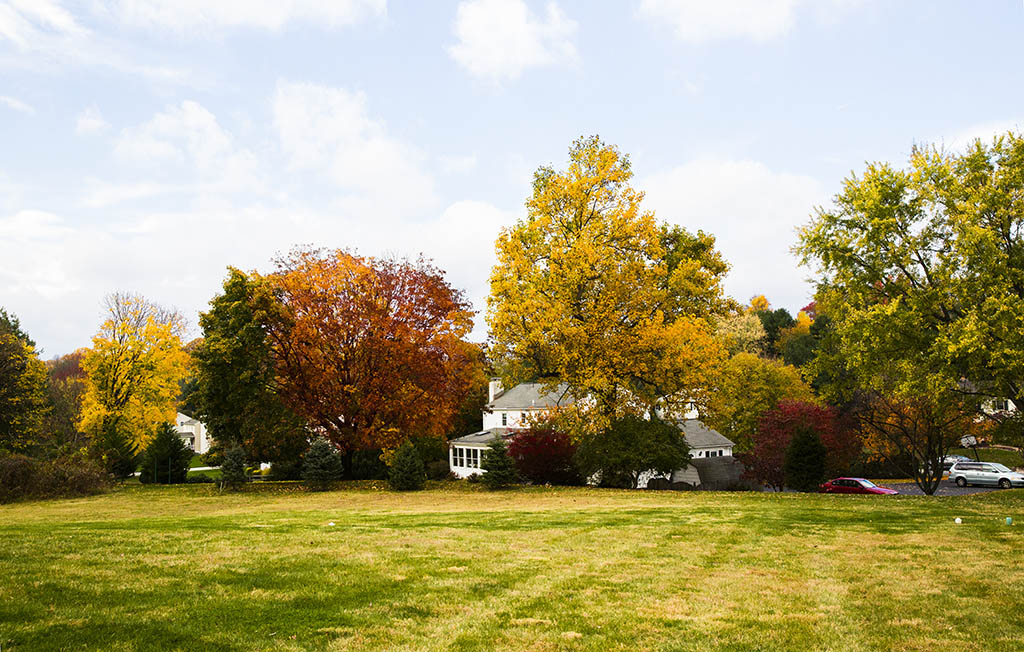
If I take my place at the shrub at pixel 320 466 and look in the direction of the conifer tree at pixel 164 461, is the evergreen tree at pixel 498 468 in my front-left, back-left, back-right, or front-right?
back-right

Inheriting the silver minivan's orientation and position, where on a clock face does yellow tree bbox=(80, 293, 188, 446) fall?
The yellow tree is roughly at 5 o'clock from the silver minivan.

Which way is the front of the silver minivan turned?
to the viewer's right

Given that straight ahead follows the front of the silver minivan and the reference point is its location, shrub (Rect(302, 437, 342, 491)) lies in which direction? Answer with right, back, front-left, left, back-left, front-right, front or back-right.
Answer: back-right

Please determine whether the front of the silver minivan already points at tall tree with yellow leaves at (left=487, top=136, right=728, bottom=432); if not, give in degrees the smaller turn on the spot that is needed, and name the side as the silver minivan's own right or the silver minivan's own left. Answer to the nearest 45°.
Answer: approximately 135° to the silver minivan's own right

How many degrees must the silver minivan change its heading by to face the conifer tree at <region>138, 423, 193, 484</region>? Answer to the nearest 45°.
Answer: approximately 135° to its right

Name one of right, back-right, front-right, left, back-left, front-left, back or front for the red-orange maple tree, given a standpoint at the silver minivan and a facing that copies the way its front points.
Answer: back-right
